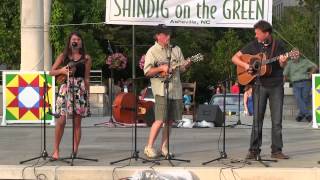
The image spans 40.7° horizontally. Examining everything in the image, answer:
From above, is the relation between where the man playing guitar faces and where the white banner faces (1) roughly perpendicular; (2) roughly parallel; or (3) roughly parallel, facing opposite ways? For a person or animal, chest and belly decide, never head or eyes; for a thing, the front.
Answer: roughly parallel

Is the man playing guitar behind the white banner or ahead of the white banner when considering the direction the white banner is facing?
ahead

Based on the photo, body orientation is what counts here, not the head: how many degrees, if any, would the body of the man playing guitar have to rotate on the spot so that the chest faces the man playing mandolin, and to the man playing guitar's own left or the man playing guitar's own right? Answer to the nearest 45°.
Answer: approximately 90° to the man playing guitar's own right

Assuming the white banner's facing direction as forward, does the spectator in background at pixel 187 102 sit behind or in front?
behind

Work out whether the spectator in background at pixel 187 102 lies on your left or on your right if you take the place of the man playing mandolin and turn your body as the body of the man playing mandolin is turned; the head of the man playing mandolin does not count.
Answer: on your left

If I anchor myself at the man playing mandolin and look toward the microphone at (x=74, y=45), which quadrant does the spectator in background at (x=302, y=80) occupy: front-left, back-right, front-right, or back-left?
back-right

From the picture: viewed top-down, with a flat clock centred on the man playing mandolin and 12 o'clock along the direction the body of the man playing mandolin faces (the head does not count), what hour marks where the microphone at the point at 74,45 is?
The microphone is roughly at 4 o'clock from the man playing mandolin.

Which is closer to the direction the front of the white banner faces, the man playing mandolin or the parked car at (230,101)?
the man playing mandolin

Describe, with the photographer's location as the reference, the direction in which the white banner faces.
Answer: facing the viewer

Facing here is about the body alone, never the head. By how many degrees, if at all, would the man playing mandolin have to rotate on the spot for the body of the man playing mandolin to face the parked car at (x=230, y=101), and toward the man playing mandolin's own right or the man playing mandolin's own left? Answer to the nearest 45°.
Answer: approximately 135° to the man playing mandolin's own left

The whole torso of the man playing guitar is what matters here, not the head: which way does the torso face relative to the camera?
toward the camera

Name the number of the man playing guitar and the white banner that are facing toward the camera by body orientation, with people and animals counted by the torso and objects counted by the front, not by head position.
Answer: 2

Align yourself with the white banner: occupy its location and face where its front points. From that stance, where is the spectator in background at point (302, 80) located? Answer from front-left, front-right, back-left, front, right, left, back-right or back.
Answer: back-left
